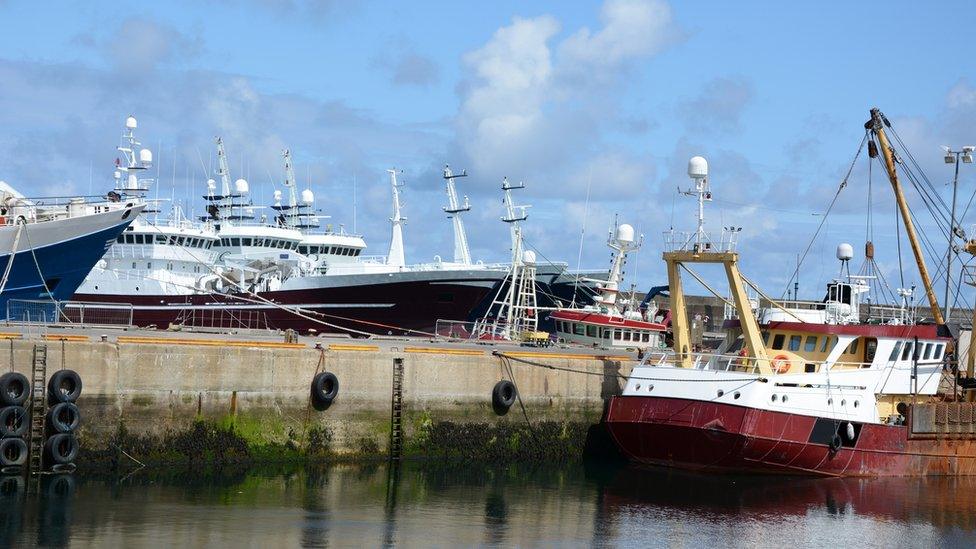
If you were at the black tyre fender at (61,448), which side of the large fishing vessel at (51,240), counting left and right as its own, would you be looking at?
right

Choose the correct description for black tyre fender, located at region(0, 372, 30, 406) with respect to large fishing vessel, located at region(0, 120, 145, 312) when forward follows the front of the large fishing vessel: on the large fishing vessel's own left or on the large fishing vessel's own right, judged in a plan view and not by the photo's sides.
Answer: on the large fishing vessel's own right

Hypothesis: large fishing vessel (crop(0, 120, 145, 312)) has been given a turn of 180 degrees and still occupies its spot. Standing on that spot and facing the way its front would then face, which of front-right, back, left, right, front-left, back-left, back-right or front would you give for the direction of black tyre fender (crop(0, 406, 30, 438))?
left

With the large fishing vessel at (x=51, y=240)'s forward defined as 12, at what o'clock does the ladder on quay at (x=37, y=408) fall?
The ladder on quay is roughly at 3 o'clock from the large fishing vessel.

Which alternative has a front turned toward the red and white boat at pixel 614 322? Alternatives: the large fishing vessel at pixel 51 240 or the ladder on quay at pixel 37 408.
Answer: the large fishing vessel

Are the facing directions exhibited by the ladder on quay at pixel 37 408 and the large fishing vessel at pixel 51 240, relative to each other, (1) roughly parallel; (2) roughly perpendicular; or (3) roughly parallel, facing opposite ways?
roughly perpendicular

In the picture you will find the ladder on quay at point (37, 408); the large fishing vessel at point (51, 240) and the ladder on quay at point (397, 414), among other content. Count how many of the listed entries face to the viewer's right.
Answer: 1

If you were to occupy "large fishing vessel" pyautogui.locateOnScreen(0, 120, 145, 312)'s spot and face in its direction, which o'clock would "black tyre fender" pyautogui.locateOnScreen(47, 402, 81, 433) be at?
The black tyre fender is roughly at 3 o'clock from the large fishing vessel.

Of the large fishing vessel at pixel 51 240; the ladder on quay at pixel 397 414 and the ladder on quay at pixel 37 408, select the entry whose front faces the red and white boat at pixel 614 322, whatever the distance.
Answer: the large fishing vessel

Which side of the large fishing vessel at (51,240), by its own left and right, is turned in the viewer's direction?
right

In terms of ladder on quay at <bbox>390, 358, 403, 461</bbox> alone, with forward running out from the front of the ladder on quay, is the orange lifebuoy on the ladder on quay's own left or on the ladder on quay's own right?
on the ladder on quay's own left

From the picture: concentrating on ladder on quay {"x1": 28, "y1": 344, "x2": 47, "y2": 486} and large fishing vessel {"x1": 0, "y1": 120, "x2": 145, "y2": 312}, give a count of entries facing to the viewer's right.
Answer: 1

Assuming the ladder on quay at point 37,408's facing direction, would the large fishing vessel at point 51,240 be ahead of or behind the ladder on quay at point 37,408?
behind
